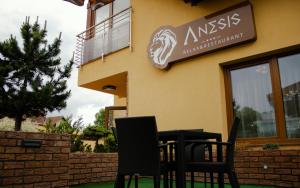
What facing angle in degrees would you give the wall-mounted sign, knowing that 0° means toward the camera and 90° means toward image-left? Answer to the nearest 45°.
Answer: approximately 45°

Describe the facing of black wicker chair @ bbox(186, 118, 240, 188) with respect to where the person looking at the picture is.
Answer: facing to the left of the viewer

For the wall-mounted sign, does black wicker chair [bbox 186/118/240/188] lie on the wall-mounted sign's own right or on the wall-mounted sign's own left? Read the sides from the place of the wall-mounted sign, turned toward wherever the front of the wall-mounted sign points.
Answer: on the wall-mounted sign's own left

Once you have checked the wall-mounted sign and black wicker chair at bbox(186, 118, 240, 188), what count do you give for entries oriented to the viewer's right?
0

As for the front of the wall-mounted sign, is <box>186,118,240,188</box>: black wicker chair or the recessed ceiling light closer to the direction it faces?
the black wicker chair

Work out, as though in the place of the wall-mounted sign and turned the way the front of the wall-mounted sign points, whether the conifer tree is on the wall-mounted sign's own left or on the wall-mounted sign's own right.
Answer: on the wall-mounted sign's own right

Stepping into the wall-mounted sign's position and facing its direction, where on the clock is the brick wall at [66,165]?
The brick wall is roughly at 12 o'clock from the wall-mounted sign.

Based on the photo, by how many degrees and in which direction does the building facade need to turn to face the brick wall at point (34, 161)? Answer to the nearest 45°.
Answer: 0° — it already faces it

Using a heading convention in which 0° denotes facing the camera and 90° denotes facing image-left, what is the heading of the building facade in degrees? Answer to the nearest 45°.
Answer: approximately 45°

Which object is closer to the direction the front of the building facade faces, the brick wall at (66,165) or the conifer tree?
the brick wall

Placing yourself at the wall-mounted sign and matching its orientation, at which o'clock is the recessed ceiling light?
The recessed ceiling light is roughly at 3 o'clock from the wall-mounted sign.
